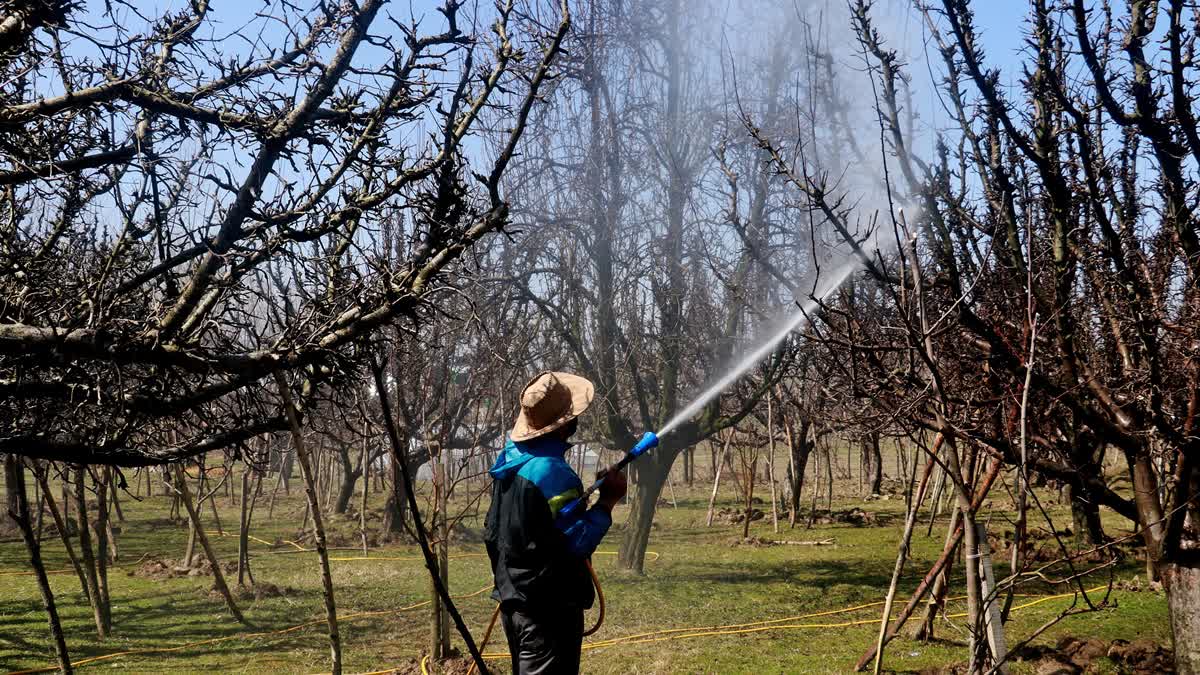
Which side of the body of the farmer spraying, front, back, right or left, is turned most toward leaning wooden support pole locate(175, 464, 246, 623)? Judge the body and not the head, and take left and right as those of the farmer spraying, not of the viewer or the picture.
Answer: left

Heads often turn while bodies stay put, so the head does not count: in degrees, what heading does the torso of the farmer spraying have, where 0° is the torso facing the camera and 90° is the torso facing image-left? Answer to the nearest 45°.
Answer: approximately 225°

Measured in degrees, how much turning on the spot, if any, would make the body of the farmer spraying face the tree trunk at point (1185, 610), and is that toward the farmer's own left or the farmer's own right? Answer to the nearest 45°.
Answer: approximately 45° to the farmer's own right

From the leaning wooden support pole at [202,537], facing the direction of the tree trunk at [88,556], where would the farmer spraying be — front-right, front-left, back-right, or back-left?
back-left

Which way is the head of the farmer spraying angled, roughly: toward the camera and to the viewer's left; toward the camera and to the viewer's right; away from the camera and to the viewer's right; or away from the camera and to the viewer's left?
away from the camera and to the viewer's right

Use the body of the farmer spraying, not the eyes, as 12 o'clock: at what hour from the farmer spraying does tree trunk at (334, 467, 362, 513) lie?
The tree trunk is roughly at 10 o'clock from the farmer spraying.
